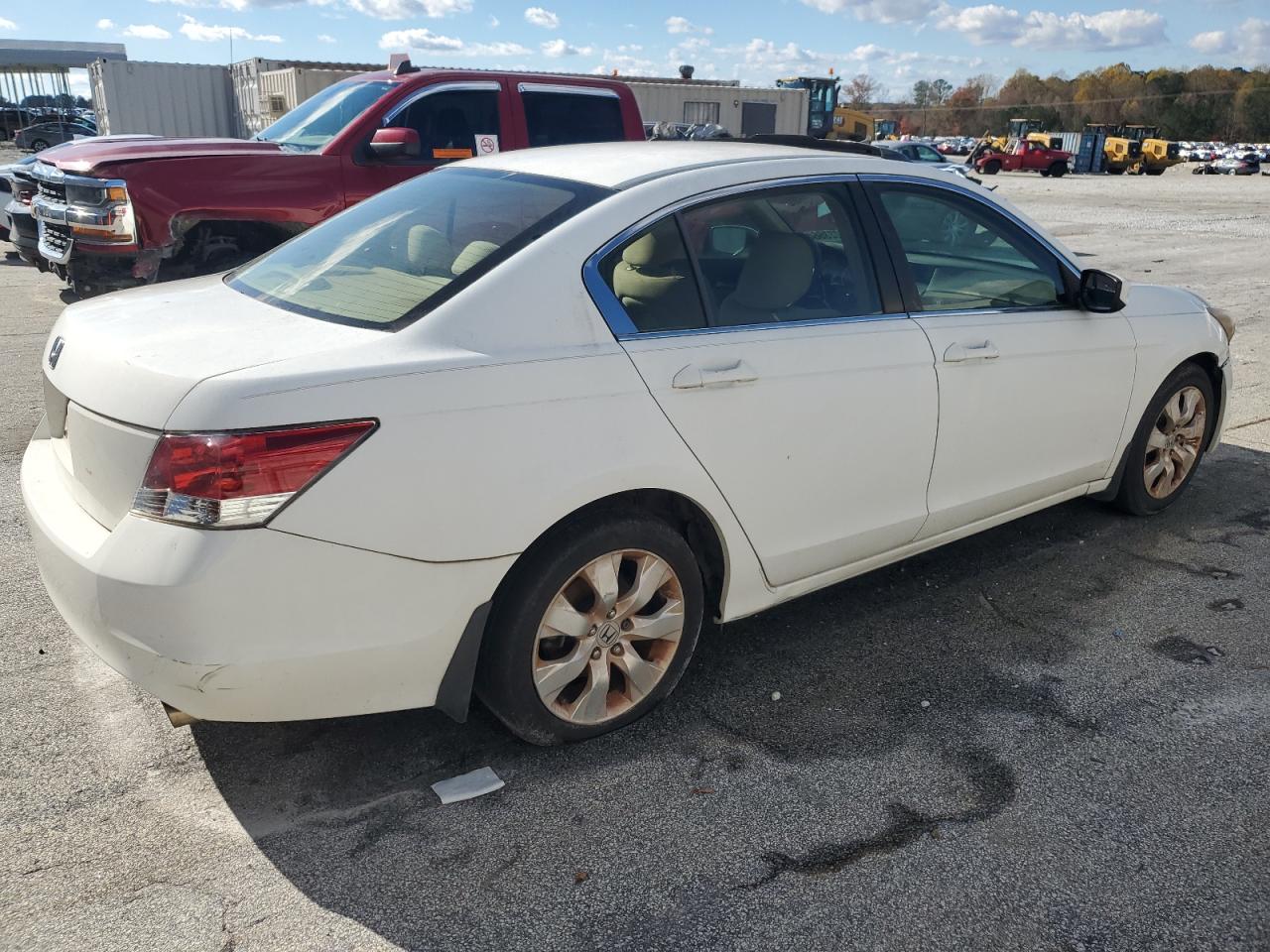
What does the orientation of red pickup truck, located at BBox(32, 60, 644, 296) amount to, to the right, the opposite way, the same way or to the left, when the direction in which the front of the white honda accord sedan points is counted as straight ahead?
the opposite way

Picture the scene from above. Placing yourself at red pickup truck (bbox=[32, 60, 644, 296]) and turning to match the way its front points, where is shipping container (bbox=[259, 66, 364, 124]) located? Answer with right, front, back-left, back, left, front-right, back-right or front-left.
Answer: back-right

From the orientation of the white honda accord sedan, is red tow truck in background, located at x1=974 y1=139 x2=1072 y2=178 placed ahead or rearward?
ahead

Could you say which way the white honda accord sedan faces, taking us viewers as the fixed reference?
facing away from the viewer and to the right of the viewer

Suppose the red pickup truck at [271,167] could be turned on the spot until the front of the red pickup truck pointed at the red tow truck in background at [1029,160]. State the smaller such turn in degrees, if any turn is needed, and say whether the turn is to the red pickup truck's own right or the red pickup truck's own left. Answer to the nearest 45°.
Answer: approximately 180°

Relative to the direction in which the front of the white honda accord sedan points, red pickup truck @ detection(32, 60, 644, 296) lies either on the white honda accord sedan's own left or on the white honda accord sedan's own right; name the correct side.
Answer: on the white honda accord sedan's own left

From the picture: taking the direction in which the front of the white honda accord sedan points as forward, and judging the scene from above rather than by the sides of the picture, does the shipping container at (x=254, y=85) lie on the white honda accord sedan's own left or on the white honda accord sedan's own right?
on the white honda accord sedan's own left

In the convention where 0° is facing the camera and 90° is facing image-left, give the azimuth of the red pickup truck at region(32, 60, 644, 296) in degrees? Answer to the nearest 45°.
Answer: approximately 45°

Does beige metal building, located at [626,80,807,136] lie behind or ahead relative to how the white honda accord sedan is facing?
ahead

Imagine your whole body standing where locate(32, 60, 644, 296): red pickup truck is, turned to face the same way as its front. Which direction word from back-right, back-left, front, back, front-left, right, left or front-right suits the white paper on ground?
front-left

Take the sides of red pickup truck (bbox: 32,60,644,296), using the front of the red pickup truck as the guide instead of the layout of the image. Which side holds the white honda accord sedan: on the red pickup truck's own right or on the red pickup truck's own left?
on the red pickup truck's own left
